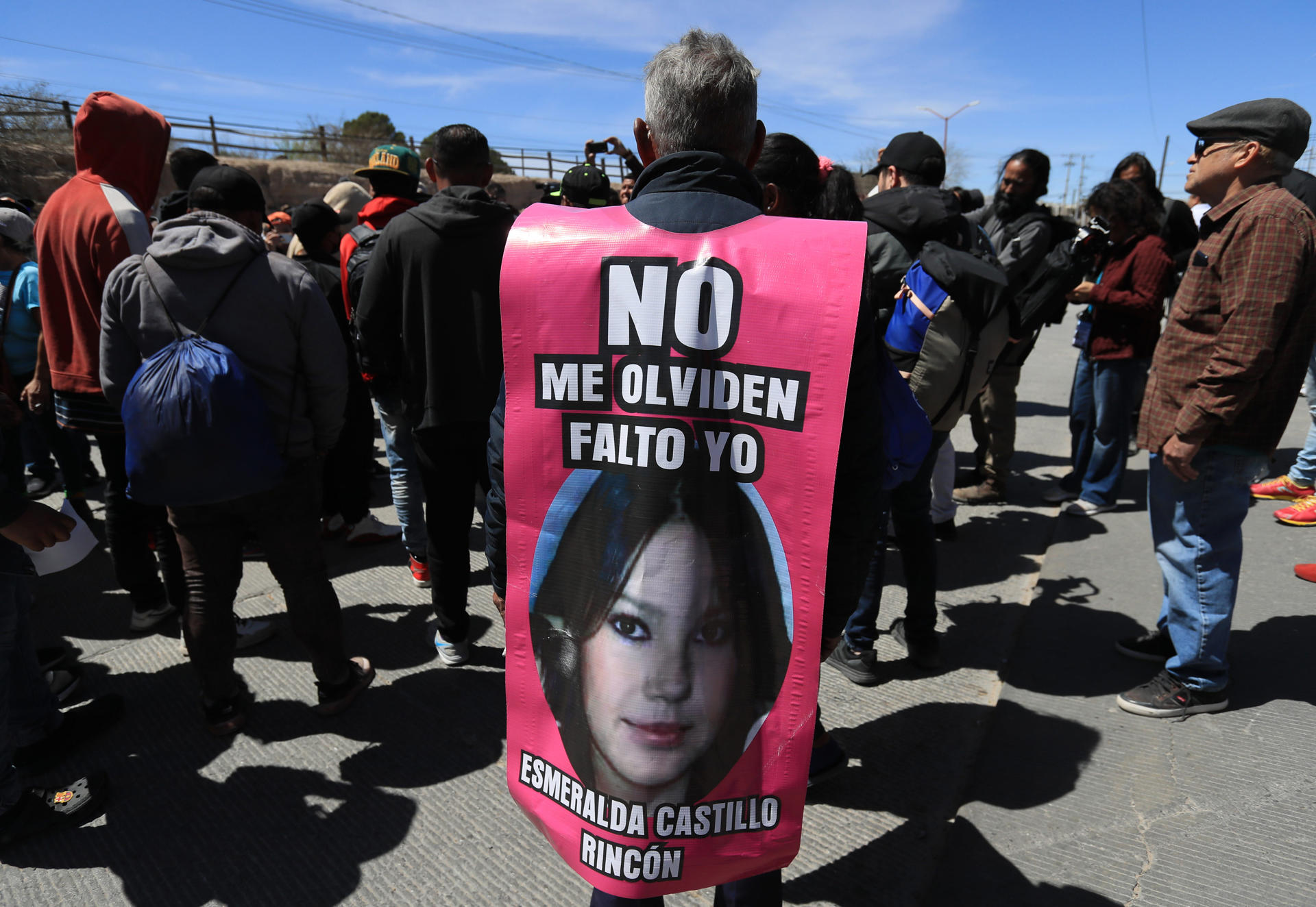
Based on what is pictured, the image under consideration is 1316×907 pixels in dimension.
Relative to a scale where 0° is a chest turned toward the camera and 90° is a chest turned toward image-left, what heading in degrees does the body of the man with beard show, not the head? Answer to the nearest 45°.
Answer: approximately 45°

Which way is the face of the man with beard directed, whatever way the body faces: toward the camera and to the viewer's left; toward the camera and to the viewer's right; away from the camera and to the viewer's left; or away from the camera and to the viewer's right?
toward the camera and to the viewer's left

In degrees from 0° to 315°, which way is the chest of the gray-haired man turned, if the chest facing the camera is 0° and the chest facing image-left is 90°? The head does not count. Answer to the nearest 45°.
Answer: approximately 180°

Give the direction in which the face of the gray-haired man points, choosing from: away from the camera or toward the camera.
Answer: away from the camera
